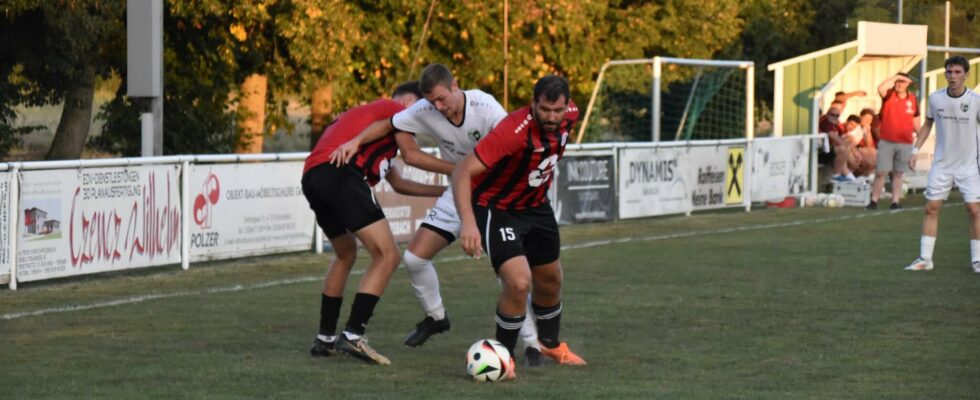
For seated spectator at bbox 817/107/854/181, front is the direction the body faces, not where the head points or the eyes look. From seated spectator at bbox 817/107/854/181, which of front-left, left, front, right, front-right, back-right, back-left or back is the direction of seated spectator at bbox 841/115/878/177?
left

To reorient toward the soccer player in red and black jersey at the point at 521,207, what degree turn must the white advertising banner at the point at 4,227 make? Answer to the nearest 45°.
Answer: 0° — it already faces them

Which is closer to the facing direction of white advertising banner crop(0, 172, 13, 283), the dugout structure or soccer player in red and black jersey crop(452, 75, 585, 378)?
the soccer player in red and black jersey

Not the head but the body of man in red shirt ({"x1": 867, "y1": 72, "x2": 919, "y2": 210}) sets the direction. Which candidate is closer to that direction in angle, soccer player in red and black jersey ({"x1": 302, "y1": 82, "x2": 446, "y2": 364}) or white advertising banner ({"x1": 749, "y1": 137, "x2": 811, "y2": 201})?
the soccer player in red and black jersey

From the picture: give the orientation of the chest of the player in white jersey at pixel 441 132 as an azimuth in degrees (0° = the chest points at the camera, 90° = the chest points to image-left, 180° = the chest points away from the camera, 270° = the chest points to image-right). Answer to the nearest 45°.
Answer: approximately 45°

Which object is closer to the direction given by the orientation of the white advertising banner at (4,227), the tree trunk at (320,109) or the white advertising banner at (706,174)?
the white advertising banner

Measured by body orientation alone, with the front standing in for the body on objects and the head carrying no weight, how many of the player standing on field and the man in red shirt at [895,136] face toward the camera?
2
